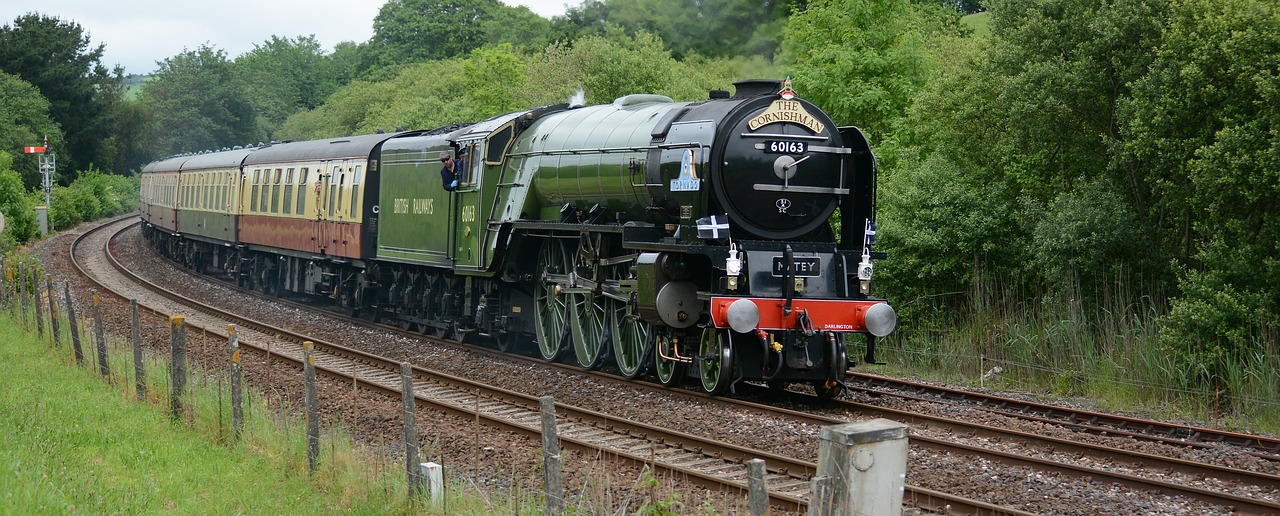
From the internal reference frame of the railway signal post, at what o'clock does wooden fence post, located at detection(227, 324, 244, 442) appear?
The wooden fence post is roughly at 12 o'clock from the railway signal post.

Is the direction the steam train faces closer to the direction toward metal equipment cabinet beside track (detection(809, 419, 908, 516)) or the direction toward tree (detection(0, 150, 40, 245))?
the metal equipment cabinet beside track

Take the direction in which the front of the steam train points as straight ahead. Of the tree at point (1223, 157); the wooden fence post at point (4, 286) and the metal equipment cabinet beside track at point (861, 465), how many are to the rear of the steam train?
1

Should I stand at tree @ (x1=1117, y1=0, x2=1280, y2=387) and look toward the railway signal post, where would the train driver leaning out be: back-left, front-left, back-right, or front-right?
front-left

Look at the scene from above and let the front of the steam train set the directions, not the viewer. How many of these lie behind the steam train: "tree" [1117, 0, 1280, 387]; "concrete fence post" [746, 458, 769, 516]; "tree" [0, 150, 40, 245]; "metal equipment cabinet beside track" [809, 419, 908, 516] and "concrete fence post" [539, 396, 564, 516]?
1

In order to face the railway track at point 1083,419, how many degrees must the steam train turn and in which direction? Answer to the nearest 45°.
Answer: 0° — it already faces it

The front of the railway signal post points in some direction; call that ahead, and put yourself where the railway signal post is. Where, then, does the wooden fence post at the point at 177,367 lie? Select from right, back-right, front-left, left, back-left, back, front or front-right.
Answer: front

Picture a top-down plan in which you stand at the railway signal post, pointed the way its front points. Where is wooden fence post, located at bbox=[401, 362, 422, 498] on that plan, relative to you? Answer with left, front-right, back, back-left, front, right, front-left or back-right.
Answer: front

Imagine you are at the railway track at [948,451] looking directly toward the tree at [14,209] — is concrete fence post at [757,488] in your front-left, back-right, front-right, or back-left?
back-left

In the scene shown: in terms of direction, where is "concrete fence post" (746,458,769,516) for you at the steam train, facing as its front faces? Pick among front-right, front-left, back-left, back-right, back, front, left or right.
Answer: front-right

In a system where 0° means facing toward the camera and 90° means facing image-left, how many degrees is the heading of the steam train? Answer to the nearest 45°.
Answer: approximately 315°

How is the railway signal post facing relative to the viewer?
toward the camera

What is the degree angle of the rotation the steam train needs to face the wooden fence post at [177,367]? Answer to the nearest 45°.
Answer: approximately 45° to its right
